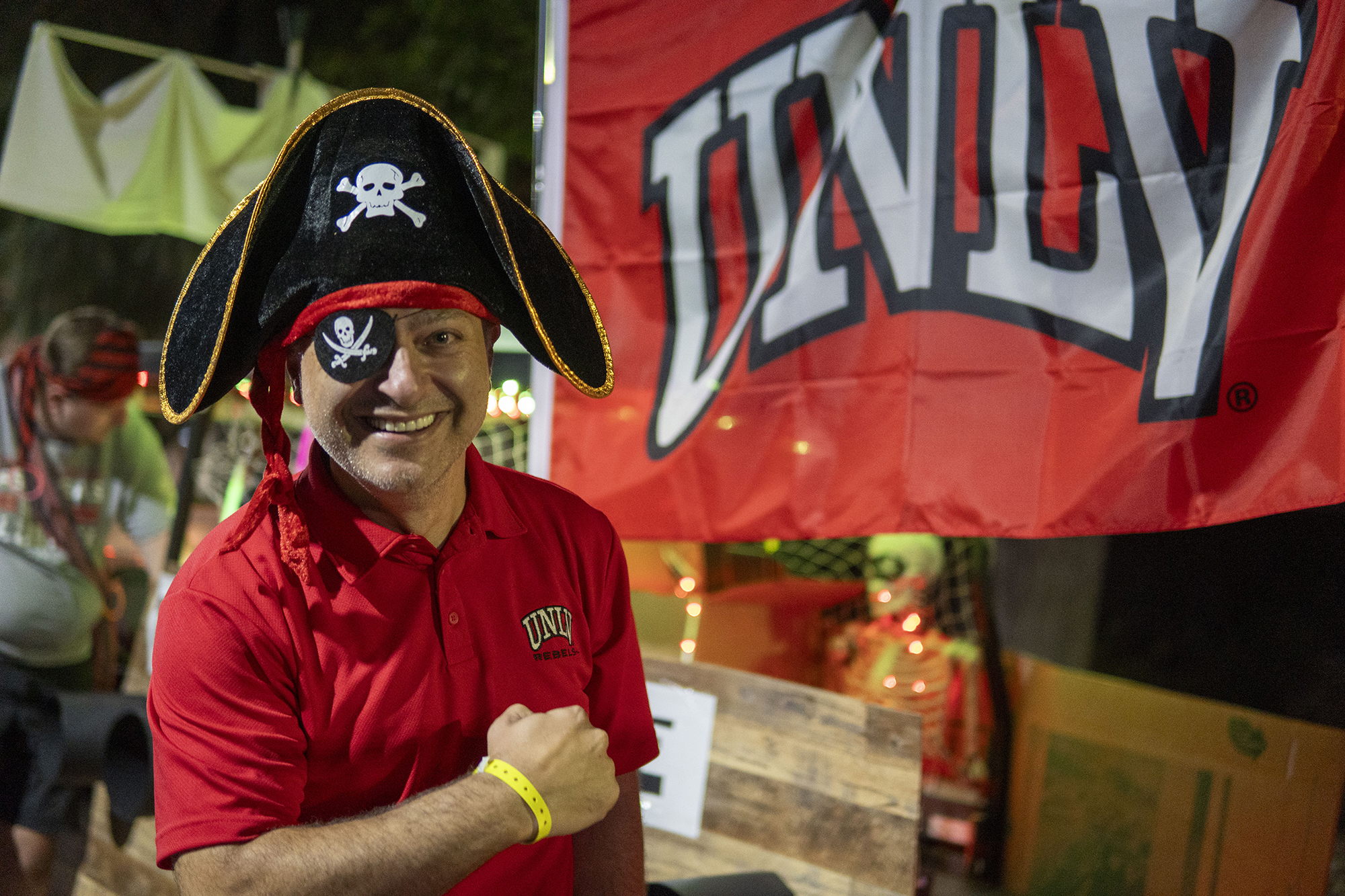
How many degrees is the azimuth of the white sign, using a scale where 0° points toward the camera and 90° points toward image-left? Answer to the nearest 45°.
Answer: approximately 0°

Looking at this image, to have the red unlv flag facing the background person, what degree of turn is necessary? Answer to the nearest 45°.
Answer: approximately 90° to its right

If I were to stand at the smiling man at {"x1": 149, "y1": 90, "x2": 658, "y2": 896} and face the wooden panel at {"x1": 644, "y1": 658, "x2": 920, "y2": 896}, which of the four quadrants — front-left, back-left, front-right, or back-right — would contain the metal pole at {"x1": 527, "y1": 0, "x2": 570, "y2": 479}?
front-left

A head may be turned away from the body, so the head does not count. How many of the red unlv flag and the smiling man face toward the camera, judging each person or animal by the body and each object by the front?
2

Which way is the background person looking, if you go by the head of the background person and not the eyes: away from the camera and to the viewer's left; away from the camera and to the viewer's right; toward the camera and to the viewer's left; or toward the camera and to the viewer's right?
toward the camera and to the viewer's right

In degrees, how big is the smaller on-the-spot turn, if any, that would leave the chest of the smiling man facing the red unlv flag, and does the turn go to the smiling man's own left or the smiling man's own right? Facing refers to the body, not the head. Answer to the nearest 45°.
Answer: approximately 135° to the smiling man's own left

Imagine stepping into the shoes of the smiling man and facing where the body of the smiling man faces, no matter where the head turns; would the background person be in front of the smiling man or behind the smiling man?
behind

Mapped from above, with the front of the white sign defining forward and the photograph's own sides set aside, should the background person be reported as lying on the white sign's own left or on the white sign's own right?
on the white sign's own right

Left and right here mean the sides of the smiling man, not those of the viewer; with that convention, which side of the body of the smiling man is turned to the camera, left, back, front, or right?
front

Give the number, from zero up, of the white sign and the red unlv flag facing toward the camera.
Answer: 2

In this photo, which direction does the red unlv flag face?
toward the camera

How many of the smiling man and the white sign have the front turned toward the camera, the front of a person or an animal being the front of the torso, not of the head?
2
